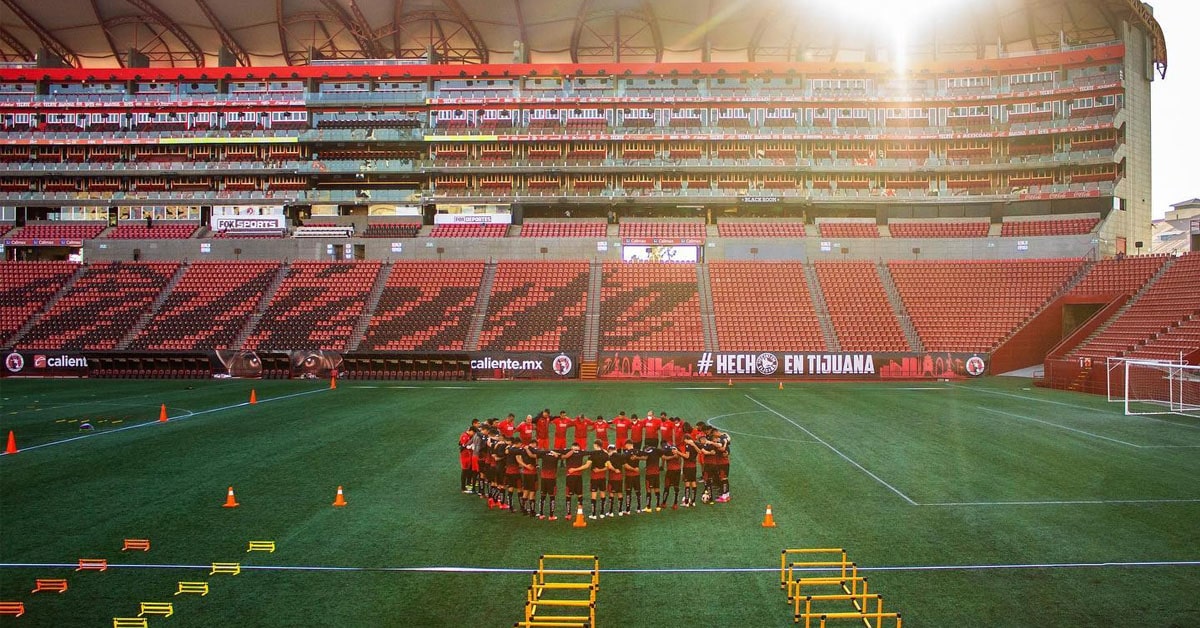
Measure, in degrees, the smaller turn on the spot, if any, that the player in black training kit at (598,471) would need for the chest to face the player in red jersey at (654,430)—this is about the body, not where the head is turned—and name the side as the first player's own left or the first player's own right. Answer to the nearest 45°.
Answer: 0° — they already face them

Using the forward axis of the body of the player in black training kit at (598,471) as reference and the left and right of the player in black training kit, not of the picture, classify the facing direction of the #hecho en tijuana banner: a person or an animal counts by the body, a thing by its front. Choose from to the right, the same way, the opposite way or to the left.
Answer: the opposite way

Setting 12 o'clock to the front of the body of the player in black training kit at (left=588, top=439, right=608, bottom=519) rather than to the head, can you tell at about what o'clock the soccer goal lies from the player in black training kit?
The soccer goal is roughly at 2 o'clock from the player in black training kit.

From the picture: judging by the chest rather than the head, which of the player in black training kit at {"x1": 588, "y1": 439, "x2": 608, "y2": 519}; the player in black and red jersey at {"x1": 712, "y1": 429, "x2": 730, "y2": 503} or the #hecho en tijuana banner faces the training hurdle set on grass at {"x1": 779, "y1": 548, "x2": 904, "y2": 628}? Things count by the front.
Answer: the #hecho en tijuana banner

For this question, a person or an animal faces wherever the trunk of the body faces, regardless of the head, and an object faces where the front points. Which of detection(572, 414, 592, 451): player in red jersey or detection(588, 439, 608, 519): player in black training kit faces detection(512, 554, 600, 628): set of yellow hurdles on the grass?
the player in red jersey

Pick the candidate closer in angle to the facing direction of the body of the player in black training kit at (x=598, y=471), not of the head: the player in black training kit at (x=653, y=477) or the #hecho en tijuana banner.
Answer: the #hecho en tijuana banner

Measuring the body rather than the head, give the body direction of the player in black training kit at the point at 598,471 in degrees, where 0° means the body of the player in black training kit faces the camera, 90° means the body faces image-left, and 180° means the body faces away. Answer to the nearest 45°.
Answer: approximately 180°

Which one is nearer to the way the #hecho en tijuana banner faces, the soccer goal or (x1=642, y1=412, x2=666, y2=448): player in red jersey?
the player in red jersey

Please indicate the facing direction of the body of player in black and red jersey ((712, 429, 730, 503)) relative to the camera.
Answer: to the viewer's left

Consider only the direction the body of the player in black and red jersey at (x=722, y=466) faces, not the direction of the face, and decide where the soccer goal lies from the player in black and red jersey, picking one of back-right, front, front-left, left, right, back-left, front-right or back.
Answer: back-right

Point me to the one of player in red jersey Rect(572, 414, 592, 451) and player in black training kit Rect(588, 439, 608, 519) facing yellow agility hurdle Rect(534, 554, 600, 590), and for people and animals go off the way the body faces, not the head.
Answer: the player in red jersey

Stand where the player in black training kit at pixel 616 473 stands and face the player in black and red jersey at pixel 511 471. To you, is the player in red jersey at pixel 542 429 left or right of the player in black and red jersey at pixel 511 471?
right

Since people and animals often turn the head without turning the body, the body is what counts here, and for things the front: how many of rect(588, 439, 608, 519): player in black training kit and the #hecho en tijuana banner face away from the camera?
1
